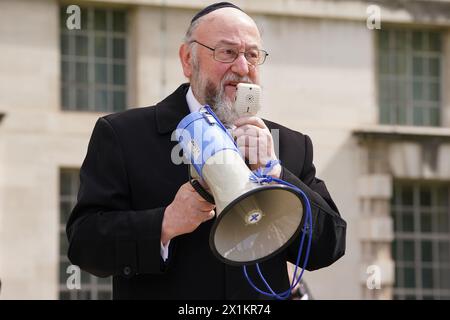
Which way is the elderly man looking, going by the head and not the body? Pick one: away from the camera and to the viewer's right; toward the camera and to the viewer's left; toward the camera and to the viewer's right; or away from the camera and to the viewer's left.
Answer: toward the camera and to the viewer's right

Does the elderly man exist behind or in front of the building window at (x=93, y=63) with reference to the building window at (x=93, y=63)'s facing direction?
in front

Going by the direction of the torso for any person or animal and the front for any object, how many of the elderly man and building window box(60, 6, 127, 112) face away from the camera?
0

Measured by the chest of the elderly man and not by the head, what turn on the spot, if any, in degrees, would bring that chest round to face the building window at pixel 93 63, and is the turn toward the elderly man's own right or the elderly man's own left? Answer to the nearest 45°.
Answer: approximately 135° to the elderly man's own left

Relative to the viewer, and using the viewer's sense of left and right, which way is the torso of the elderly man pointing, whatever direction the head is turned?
facing the viewer and to the right of the viewer

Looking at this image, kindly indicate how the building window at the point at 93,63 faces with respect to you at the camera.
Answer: facing the viewer
